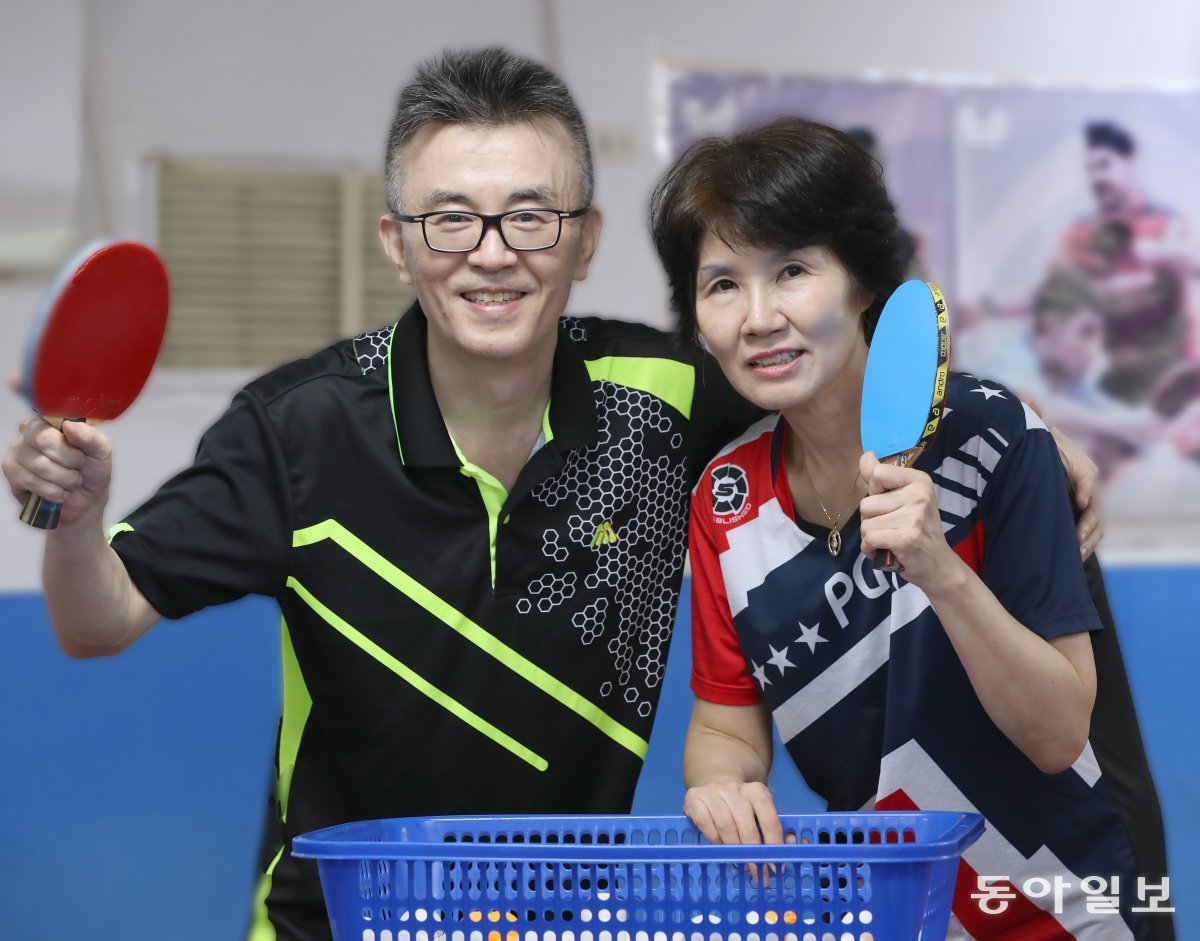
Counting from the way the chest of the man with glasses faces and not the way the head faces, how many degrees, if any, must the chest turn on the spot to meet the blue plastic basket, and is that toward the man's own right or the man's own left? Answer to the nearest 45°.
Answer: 0° — they already face it

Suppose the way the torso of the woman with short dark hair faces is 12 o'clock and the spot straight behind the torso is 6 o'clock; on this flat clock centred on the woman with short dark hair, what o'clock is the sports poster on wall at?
The sports poster on wall is roughly at 5 o'clock from the woman with short dark hair.

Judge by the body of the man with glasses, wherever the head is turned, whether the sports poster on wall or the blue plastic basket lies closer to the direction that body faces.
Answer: the blue plastic basket

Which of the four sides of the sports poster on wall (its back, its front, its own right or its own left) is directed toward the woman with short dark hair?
front

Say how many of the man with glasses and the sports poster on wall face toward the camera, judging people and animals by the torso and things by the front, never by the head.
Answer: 2

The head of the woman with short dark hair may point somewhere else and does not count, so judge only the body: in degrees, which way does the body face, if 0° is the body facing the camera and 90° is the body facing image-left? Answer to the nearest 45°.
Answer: approximately 45°

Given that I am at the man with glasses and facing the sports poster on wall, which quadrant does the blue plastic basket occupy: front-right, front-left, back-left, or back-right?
back-right

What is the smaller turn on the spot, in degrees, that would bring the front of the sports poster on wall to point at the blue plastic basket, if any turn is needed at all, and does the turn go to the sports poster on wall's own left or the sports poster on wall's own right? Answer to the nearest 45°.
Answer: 0° — it already faces it

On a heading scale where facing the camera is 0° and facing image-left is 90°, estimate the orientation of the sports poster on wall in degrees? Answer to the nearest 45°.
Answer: approximately 0°
